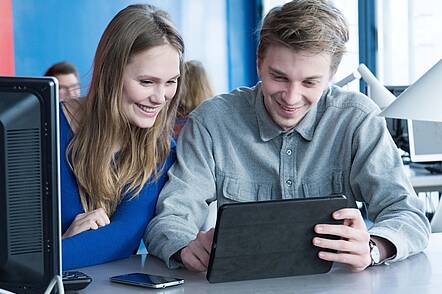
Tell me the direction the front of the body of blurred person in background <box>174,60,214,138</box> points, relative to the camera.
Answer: away from the camera

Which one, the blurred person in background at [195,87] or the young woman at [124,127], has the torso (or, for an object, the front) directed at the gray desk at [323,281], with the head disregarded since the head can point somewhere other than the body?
the young woman

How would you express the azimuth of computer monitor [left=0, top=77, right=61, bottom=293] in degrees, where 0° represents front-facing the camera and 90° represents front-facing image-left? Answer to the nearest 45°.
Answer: approximately 225°

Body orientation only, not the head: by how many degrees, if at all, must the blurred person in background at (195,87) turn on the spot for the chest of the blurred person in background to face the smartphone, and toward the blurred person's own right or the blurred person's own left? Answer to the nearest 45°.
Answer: approximately 180°

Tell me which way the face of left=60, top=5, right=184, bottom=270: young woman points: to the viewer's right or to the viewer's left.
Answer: to the viewer's right

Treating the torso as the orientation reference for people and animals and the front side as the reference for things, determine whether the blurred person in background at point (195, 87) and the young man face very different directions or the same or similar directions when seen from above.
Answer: very different directions

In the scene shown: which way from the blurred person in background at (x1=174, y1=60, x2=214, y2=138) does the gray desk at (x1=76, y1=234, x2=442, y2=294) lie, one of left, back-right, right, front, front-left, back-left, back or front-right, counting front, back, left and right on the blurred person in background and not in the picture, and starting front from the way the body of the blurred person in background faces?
back

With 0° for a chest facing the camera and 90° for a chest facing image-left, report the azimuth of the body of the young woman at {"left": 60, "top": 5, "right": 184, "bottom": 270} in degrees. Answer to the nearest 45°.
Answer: approximately 315°

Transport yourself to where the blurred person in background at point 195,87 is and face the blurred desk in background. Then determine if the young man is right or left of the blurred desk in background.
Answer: right

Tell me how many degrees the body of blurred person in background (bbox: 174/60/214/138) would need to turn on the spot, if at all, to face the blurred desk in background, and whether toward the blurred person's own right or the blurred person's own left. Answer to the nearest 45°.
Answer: approximately 135° to the blurred person's own right

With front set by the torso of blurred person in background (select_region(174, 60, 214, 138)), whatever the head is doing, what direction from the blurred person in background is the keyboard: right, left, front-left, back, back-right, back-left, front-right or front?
back

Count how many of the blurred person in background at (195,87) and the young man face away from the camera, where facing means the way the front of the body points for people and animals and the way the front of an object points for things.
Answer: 1
